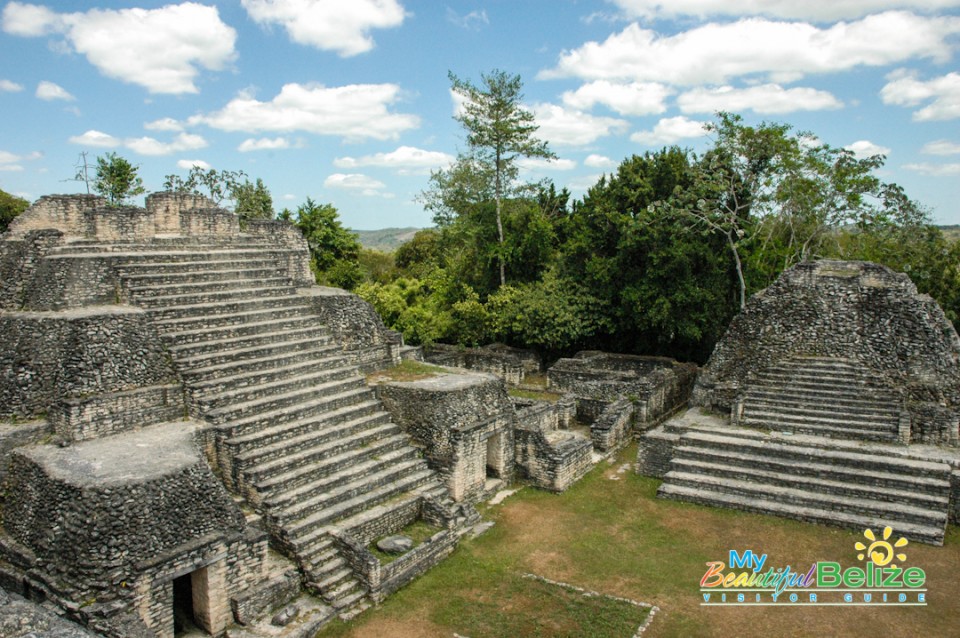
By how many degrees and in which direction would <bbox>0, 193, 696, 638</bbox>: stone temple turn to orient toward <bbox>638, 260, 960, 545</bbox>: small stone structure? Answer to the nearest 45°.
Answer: approximately 45° to its left

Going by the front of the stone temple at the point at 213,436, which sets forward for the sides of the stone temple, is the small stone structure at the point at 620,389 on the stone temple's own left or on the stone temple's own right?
on the stone temple's own left

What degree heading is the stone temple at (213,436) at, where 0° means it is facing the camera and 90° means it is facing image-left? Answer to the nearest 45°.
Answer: approximately 315°

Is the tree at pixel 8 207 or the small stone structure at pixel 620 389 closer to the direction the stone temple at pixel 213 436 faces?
the small stone structure

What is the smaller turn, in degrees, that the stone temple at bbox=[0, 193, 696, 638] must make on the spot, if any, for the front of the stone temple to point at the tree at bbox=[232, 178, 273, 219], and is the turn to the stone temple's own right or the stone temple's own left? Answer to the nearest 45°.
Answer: approximately 135° to the stone temple's own left

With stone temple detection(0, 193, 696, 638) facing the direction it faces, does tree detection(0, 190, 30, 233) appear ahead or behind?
behind
